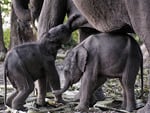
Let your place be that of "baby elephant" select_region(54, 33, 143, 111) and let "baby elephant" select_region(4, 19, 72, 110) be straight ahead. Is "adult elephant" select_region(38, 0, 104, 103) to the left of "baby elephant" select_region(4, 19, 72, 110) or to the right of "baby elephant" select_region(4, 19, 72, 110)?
right

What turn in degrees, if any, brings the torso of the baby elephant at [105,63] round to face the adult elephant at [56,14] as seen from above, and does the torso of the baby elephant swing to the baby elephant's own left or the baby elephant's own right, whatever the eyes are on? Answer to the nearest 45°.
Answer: approximately 45° to the baby elephant's own right

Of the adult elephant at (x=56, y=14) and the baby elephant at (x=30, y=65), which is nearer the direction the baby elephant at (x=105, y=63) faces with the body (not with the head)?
the baby elephant

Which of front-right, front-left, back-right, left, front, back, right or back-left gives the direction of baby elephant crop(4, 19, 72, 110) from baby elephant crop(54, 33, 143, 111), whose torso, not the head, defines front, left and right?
front

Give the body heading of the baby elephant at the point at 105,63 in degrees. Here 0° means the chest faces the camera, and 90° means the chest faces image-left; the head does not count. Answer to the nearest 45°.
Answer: approximately 90°
